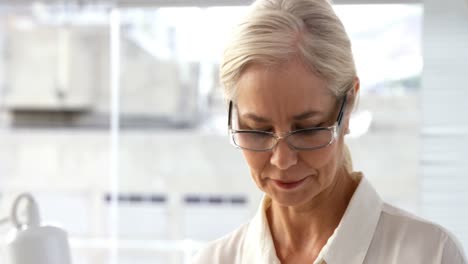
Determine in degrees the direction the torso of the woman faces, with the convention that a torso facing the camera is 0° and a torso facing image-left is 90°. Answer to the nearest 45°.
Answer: approximately 45°
